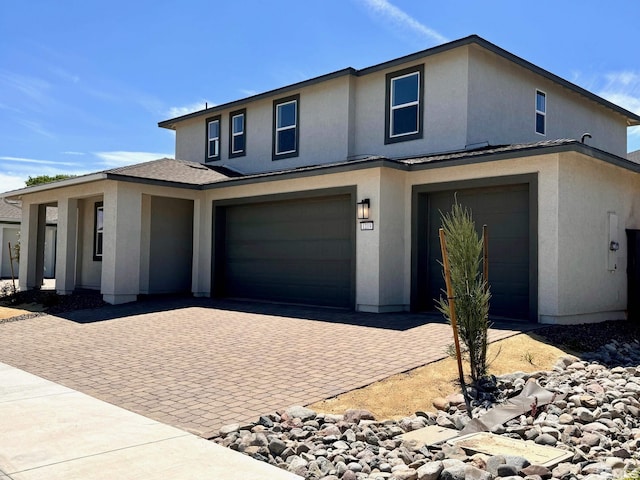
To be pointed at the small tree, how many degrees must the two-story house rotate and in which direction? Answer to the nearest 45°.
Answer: approximately 45° to its left

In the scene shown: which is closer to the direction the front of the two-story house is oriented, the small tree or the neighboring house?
the small tree

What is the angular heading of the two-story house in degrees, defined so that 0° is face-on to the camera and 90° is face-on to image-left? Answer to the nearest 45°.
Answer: approximately 45°

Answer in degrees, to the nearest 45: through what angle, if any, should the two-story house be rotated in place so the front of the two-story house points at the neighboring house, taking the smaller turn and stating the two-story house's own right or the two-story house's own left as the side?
approximately 90° to the two-story house's own right
